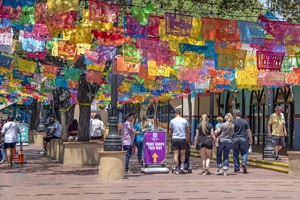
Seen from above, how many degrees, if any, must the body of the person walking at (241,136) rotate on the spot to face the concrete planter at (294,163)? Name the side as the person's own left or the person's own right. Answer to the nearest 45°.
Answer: approximately 90° to the person's own right

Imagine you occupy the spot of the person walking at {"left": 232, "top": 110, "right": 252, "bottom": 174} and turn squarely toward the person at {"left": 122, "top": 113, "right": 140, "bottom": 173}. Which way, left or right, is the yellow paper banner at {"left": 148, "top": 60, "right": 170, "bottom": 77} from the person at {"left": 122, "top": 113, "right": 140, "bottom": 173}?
right

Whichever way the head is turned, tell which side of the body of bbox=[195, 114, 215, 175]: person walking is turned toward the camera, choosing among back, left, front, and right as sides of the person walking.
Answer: back

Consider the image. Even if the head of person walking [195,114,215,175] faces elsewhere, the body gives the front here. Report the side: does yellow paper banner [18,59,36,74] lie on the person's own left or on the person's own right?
on the person's own left

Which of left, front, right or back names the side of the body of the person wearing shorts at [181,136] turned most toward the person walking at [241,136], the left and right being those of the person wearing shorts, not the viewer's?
right

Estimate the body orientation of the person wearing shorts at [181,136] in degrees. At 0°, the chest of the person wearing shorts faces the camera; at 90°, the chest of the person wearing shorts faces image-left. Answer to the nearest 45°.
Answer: approximately 180°

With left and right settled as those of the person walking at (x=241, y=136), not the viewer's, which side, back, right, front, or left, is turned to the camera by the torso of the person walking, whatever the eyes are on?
back

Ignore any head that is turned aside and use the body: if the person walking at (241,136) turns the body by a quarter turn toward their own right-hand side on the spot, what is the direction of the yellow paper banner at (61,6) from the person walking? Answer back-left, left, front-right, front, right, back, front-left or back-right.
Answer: back-right
